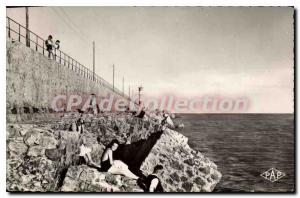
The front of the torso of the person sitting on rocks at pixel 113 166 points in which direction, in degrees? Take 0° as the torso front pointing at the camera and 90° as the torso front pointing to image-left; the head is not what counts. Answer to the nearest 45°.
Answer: approximately 270°
